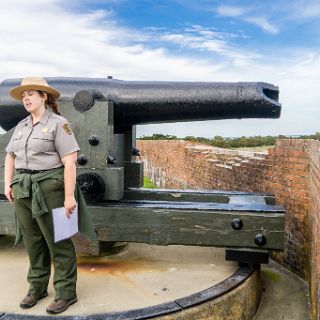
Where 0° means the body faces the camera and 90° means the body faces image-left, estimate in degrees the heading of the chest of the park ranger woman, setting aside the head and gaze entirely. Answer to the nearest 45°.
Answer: approximately 45°
